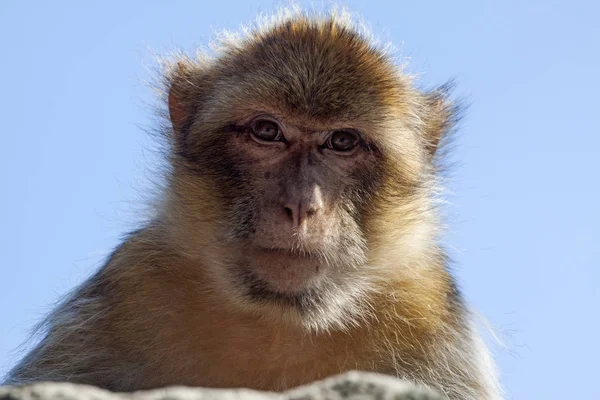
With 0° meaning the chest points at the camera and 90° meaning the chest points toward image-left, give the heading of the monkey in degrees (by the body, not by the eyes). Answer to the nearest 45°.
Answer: approximately 0°
